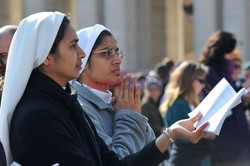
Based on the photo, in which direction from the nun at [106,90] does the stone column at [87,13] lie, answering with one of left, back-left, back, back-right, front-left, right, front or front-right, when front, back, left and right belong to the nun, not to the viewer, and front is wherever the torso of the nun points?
left

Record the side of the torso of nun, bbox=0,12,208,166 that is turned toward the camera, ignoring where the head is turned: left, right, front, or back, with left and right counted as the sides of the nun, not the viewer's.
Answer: right

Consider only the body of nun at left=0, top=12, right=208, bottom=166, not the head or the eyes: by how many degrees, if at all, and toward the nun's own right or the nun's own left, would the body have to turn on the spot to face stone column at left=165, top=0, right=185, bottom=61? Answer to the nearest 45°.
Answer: approximately 90° to the nun's own left

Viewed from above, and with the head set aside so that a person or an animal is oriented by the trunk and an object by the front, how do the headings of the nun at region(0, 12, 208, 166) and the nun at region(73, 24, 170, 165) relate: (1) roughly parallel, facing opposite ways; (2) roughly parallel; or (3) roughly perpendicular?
roughly parallel

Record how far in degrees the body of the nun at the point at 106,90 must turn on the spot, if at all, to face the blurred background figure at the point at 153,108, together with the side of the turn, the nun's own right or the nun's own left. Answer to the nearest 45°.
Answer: approximately 90° to the nun's own left

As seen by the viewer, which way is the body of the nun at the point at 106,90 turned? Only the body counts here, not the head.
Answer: to the viewer's right

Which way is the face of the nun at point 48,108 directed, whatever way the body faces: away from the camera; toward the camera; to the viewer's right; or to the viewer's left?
to the viewer's right

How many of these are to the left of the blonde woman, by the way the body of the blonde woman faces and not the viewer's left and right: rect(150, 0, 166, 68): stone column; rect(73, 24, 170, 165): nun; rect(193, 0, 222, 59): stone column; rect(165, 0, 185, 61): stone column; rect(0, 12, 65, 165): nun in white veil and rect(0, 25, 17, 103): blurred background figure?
3

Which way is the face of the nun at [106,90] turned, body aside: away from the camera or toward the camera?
toward the camera

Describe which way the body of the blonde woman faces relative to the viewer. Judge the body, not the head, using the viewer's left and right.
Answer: facing to the right of the viewer

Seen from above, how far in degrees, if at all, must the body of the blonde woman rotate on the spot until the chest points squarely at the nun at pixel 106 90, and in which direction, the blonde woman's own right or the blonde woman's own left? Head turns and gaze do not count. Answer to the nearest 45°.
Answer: approximately 90° to the blonde woman's own right

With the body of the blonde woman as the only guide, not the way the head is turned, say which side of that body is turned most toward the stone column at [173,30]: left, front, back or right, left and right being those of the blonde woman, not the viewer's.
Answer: left
